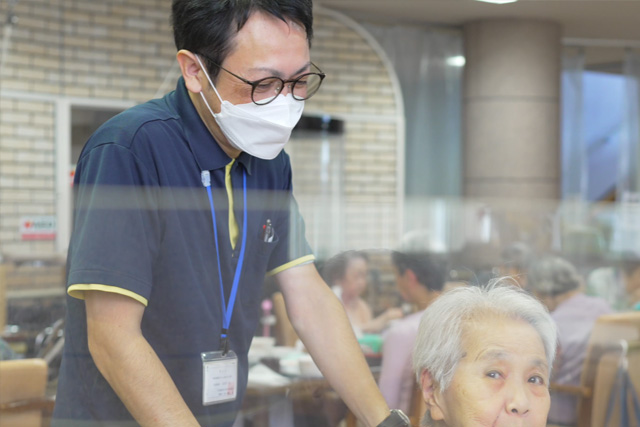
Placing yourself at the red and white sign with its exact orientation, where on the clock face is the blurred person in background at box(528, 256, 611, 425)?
The blurred person in background is roughly at 9 o'clock from the red and white sign.

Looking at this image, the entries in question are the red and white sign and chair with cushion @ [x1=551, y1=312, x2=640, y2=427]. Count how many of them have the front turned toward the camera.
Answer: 1

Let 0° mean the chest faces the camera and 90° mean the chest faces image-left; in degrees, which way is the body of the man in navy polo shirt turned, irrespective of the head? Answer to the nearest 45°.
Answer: approximately 315°

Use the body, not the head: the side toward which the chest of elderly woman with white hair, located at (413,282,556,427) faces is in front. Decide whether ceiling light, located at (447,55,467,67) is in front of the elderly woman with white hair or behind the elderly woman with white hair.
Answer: behind

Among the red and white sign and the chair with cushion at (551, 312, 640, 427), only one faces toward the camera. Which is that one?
the red and white sign

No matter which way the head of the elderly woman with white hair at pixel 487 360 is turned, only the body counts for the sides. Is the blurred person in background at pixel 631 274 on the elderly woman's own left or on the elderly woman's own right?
on the elderly woman's own left

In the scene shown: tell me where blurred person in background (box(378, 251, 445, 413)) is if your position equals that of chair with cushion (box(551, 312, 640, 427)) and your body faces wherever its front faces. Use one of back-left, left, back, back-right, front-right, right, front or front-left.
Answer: left

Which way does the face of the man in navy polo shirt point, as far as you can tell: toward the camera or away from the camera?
toward the camera

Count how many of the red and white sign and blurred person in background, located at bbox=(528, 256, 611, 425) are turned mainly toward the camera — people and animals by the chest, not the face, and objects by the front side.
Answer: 1

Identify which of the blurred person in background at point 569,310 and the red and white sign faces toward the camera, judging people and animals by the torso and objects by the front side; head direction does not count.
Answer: the red and white sign

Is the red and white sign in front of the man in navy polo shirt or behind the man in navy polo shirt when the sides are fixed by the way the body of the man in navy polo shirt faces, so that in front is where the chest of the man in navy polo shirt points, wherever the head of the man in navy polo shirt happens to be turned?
behind

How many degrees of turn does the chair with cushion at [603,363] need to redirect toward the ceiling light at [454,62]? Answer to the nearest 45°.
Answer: approximately 45° to its right

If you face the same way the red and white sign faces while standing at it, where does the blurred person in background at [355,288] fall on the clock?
The blurred person in background is roughly at 9 o'clock from the red and white sign.

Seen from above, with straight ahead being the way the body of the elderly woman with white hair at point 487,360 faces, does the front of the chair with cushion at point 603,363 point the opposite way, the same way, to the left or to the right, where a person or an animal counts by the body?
the opposite way

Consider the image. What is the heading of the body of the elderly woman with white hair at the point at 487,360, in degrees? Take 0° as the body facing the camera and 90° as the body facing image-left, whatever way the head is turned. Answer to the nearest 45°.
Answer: approximately 315°

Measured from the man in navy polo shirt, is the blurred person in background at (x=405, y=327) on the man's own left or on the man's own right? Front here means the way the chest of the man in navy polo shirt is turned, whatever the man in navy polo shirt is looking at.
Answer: on the man's own left

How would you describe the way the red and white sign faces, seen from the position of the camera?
facing the viewer

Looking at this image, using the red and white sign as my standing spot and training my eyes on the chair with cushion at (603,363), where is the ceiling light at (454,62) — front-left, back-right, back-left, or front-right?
front-left
